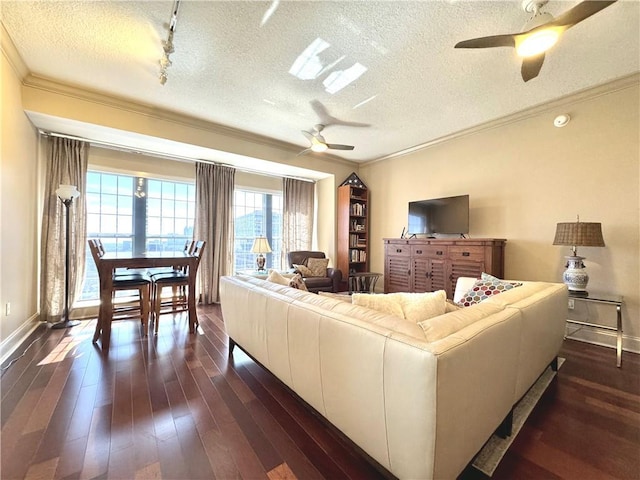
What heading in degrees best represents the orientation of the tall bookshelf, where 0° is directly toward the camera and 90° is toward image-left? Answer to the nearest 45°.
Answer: approximately 315°

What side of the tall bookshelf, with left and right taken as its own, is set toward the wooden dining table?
right

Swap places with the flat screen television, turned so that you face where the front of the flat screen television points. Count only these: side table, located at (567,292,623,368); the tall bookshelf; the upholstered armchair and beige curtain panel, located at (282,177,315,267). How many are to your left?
1

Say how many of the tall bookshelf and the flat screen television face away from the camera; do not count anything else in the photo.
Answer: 0

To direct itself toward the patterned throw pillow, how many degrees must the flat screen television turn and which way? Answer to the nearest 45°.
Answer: approximately 45° to its left

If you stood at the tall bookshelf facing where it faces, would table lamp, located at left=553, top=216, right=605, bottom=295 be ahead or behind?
ahead

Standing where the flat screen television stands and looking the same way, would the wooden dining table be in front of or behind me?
in front

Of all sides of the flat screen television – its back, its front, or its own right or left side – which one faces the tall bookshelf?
right

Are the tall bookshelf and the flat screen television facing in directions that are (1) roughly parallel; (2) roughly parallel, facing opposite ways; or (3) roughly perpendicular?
roughly perpendicular
